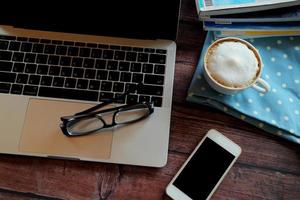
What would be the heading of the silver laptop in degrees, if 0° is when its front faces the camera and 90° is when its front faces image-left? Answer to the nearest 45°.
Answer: approximately 0°
